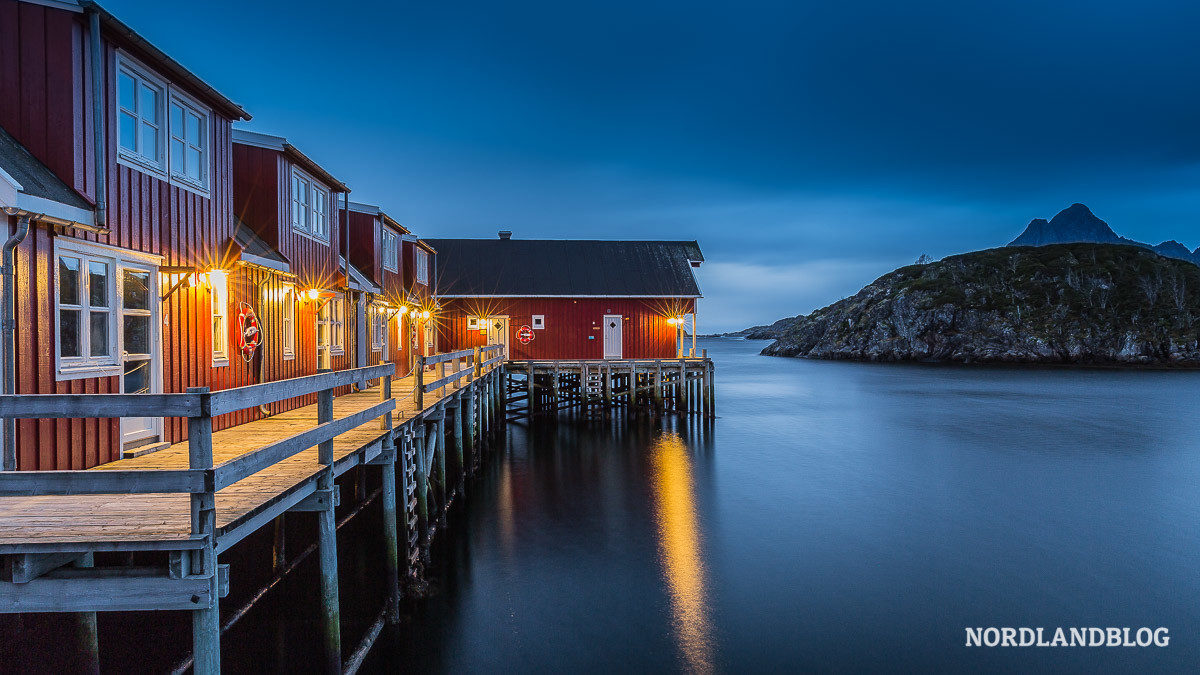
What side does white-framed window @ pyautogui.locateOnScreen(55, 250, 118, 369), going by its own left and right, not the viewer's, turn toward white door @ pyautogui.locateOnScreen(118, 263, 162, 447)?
left

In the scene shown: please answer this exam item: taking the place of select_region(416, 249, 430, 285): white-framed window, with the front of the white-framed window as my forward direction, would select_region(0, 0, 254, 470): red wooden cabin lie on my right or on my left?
on my right

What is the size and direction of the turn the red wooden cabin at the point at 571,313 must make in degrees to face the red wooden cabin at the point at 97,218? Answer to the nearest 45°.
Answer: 0° — it already faces it

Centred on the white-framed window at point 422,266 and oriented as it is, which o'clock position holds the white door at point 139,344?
The white door is roughly at 2 o'clock from the white-framed window.

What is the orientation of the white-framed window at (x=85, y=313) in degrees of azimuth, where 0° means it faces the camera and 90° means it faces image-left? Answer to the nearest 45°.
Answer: approximately 315°

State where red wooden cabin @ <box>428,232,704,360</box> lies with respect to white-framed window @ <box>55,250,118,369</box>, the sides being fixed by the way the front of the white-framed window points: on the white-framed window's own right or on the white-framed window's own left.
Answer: on the white-framed window's own left

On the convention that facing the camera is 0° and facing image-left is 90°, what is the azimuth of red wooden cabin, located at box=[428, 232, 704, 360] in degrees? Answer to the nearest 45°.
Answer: approximately 0°
